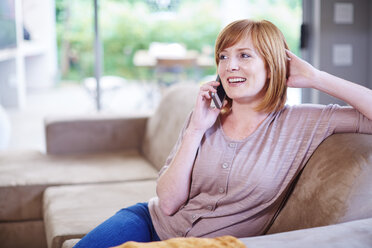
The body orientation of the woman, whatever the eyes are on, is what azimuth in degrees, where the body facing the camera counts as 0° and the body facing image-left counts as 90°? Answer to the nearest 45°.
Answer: approximately 45°
